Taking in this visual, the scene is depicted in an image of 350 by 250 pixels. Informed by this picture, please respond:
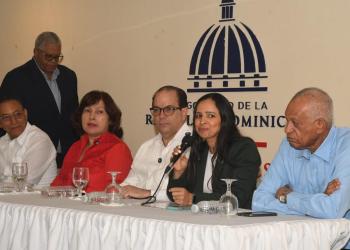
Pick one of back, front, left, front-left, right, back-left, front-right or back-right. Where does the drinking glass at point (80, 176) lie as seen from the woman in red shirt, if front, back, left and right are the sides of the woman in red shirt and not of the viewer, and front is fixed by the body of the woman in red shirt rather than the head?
front-left

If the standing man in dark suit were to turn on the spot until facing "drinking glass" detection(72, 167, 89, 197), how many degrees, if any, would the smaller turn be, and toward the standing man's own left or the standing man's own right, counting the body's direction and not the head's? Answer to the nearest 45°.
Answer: approximately 45° to the standing man's own right

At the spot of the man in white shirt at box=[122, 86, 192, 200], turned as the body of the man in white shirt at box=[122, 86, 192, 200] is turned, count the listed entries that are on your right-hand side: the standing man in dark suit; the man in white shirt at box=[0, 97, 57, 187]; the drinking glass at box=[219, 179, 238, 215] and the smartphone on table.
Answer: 2

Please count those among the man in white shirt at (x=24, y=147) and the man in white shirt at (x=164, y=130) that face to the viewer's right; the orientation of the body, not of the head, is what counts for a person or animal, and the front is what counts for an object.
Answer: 0

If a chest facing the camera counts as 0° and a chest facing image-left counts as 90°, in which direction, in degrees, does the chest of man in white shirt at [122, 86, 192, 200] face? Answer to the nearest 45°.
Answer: approximately 45°

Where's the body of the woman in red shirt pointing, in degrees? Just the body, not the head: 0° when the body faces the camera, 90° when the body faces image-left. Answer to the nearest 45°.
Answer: approximately 45°

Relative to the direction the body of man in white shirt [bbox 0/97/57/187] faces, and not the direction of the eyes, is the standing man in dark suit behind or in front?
behind

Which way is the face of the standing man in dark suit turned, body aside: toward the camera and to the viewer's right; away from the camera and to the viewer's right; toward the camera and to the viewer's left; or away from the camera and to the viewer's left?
toward the camera and to the viewer's right

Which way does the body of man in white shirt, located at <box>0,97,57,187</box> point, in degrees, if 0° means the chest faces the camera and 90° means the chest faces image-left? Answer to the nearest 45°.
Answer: approximately 45°

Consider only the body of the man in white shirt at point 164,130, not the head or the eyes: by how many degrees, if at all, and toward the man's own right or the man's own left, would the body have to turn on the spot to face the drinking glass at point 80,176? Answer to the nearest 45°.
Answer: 0° — they already face it

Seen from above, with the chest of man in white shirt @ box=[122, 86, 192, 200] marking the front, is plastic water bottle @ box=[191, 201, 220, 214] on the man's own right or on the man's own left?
on the man's own left

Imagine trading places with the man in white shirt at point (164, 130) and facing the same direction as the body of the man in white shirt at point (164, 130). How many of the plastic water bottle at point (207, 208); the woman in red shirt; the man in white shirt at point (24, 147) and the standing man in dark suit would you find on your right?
3

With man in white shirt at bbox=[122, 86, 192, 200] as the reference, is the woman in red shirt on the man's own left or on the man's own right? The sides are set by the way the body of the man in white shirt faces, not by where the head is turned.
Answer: on the man's own right

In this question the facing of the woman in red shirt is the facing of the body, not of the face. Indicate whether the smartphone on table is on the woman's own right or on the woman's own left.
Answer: on the woman's own left
